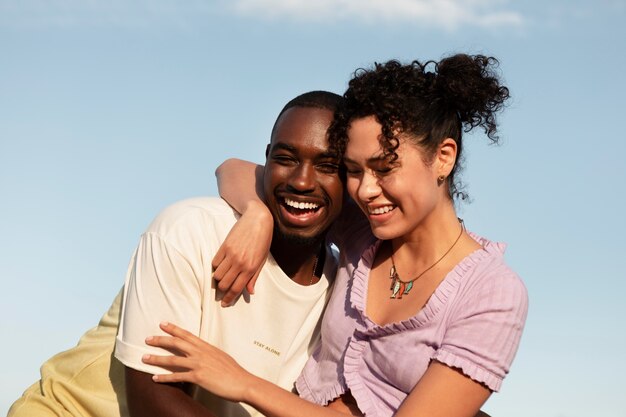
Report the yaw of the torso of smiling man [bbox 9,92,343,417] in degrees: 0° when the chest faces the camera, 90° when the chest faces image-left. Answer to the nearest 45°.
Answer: approximately 315°

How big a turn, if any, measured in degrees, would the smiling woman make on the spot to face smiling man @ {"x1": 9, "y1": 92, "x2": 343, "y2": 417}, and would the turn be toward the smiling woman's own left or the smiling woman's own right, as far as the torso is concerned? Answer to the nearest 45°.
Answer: approximately 45° to the smiling woman's own right

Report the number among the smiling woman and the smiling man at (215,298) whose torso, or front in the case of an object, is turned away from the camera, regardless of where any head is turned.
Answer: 0

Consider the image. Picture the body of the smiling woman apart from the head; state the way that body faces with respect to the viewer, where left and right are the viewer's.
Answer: facing the viewer and to the left of the viewer

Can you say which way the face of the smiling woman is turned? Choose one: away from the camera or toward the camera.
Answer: toward the camera

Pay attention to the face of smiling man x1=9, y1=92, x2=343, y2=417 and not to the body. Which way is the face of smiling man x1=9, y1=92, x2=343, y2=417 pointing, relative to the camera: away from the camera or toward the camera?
toward the camera
